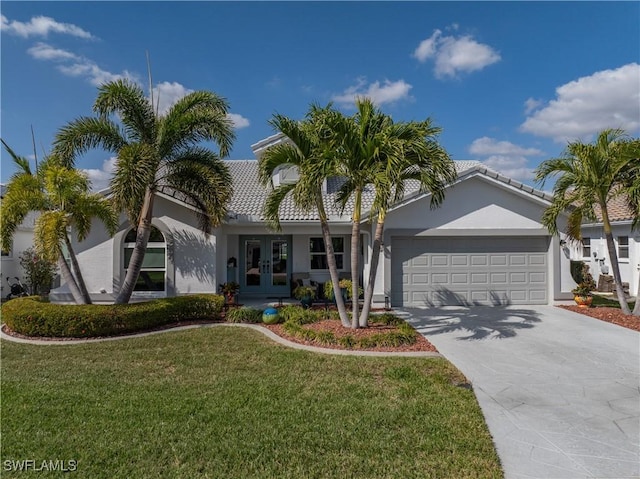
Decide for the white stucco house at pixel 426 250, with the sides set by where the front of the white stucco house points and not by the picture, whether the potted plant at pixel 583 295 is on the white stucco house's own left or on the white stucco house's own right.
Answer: on the white stucco house's own left

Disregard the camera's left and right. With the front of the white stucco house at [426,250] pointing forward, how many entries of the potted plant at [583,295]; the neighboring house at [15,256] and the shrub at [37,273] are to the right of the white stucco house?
2

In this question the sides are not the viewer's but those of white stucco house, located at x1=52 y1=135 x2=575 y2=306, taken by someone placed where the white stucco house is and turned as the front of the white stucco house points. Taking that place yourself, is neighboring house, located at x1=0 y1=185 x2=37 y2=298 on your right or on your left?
on your right

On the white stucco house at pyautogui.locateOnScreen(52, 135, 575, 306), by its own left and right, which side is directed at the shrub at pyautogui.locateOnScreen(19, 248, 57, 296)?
right

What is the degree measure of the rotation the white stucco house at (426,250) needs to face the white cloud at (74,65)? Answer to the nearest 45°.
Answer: approximately 90° to its right

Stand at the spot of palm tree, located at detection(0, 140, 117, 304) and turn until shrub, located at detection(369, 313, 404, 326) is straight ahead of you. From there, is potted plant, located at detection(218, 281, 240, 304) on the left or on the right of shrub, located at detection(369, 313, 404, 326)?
left

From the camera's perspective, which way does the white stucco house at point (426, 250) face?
toward the camera

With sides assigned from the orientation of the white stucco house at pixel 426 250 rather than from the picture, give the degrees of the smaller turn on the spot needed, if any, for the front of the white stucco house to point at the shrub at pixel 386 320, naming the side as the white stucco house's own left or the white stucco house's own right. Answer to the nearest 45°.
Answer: approximately 45° to the white stucco house's own right
